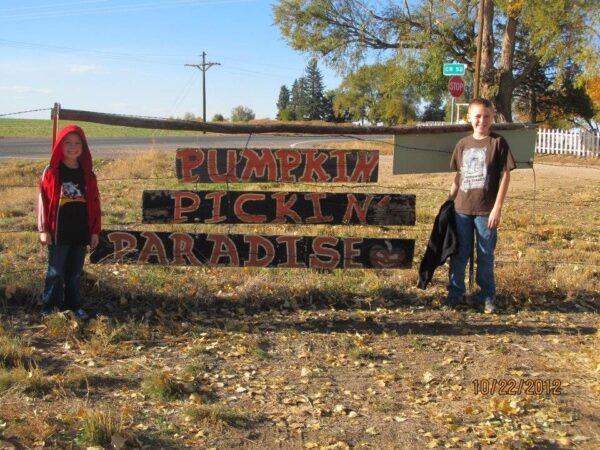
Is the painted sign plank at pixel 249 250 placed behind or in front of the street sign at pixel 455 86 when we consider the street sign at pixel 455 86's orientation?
in front

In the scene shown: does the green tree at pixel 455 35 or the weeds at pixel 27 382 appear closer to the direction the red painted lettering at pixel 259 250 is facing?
the weeds

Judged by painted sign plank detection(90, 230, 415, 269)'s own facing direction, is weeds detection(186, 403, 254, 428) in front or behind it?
in front

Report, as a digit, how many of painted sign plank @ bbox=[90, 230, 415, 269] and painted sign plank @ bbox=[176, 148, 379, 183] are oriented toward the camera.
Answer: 2

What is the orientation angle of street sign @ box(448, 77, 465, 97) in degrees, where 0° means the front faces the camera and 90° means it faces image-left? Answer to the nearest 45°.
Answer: approximately 0°

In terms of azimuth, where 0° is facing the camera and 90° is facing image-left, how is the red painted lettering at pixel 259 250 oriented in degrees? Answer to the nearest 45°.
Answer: approximately 0°
